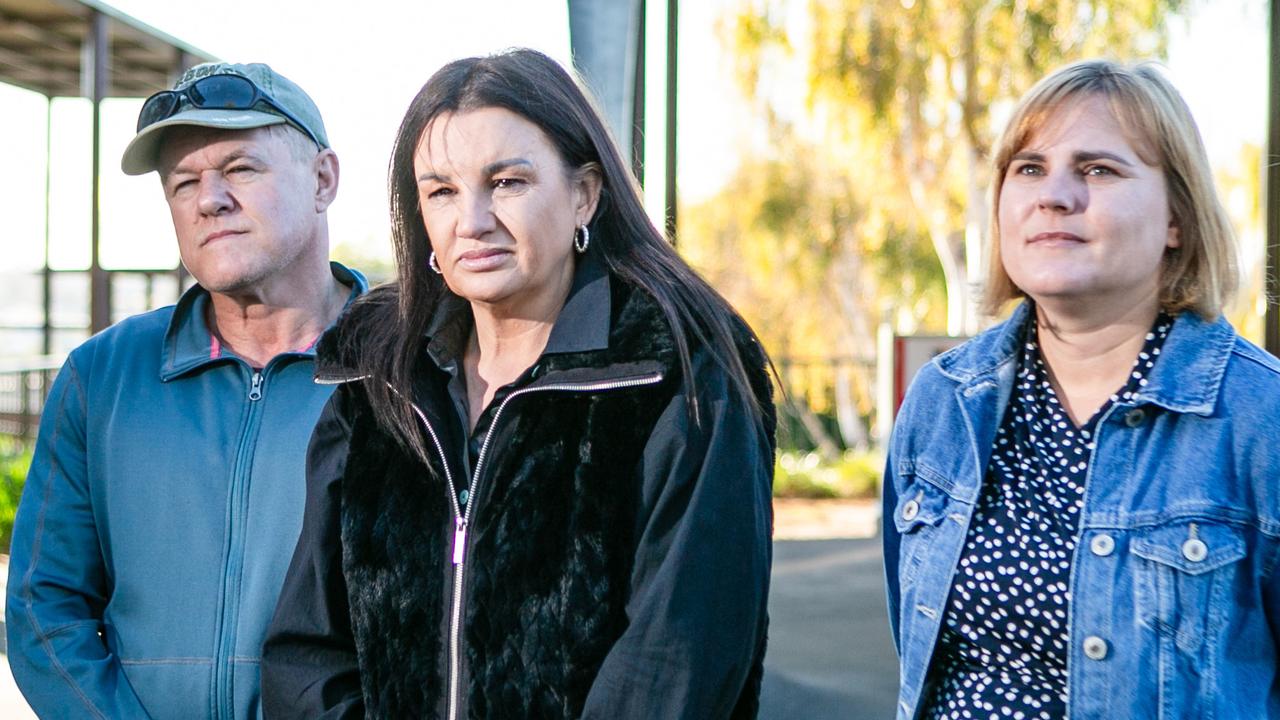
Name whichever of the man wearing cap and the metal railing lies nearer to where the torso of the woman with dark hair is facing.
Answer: the man wearing cap

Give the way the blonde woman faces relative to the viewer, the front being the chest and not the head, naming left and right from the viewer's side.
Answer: facing the viewer and to the left of the viewer

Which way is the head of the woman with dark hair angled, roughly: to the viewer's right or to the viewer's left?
to the viewer's left

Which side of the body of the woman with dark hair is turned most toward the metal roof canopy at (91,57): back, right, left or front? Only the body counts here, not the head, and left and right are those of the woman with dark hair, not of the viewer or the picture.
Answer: right

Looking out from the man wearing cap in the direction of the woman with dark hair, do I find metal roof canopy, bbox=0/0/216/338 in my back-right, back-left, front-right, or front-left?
back-left

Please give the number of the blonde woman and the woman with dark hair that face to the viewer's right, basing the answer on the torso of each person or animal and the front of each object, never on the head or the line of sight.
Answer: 0

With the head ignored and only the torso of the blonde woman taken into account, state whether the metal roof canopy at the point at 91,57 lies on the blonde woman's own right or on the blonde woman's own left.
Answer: on the blonde woman's own right

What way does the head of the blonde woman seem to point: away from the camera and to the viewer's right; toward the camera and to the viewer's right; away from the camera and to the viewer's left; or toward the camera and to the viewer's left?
toward the camera and to the viewer's left

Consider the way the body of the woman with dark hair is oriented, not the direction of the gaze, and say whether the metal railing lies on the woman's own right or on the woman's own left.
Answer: on the woman's own right

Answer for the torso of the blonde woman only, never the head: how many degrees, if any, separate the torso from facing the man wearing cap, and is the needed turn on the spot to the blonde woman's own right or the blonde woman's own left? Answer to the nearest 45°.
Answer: approximately 45° to the blonde woman's own right
